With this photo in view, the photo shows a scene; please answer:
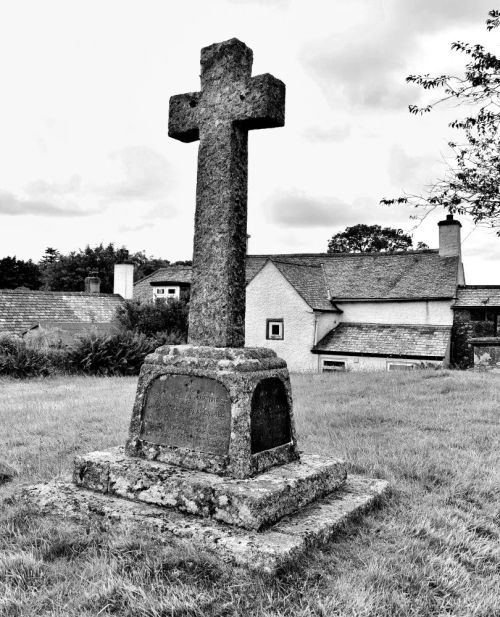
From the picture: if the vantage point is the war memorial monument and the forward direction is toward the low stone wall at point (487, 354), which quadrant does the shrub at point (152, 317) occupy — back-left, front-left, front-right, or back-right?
front-left

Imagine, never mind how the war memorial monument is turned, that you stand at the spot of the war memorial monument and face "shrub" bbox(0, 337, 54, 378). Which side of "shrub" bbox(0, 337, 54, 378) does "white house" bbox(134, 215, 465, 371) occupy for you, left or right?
right

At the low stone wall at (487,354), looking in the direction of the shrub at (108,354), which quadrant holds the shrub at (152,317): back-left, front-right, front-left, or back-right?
front-right

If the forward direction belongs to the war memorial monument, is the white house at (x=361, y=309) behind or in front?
behind

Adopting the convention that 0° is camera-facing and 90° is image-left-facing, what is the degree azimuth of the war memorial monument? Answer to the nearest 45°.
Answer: approximately 45°

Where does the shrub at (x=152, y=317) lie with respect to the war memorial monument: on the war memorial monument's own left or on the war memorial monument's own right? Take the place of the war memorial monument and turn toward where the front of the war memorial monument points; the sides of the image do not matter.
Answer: on the war memorial monument's own right

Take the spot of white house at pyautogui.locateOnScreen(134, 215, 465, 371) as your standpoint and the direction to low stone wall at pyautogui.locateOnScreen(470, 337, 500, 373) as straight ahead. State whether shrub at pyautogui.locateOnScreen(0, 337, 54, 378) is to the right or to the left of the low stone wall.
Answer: right

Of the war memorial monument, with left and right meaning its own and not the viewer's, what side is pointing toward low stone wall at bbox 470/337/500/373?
back

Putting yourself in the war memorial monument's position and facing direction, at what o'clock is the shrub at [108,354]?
The shrub is roughly at 4 o'clock from the war memorial monument.

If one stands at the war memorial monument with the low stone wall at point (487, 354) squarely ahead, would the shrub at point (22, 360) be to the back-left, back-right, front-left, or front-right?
front-left
